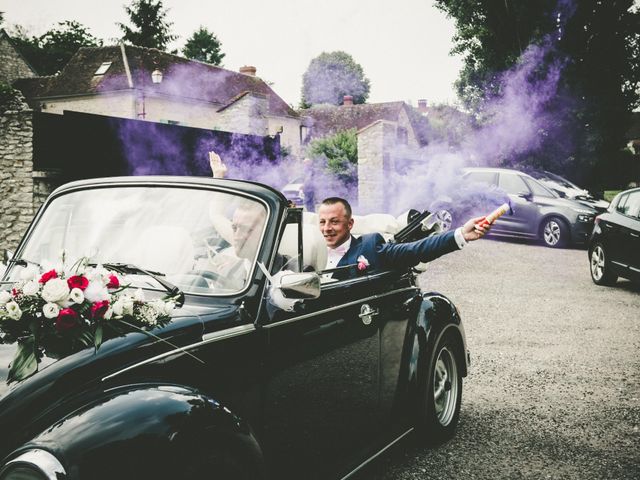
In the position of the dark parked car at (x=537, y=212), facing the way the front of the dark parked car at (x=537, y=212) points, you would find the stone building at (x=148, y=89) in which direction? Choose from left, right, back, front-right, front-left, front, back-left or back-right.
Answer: back

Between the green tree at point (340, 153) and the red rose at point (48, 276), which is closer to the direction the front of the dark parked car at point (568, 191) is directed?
the red rose

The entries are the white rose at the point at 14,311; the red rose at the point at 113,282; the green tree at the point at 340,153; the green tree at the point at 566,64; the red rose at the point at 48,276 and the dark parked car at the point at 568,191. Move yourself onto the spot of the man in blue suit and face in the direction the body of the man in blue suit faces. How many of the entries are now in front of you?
3

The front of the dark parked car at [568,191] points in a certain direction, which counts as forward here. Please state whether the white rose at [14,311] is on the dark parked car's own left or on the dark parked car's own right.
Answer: on the dark parked car's own right

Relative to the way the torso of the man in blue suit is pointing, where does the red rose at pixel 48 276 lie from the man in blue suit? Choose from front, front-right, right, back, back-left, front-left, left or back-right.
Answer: front

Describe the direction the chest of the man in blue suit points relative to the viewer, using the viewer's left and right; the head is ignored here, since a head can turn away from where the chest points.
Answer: facing the viewer and to the left of the viewer

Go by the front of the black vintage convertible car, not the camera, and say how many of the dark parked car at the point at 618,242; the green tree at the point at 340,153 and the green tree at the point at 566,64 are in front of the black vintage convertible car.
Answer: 0

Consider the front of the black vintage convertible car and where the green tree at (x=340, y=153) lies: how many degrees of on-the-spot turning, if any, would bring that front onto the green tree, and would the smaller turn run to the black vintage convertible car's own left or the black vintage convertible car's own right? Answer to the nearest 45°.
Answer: approximately 135° to the black vintage convertible car's own right

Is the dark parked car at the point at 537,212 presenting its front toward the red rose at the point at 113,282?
no

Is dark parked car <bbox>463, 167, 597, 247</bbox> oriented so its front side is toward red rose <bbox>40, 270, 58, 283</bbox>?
no

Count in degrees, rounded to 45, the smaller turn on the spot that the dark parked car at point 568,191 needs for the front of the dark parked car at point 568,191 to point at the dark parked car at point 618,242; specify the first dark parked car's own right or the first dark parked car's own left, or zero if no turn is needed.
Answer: approximately 45° to the first dark parked car's own right

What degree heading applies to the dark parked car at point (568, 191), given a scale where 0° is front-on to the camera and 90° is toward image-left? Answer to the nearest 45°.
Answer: approximately 315°
